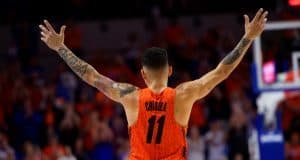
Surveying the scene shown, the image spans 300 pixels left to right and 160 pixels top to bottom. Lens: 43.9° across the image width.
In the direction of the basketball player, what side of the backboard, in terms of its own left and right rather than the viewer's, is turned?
front

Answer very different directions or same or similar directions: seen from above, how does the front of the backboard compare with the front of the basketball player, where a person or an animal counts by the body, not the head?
very different directions

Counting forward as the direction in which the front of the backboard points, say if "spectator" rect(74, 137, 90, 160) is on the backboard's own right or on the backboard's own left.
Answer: on the backboard's own right

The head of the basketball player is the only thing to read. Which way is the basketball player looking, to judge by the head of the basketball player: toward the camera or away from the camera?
away from the camera

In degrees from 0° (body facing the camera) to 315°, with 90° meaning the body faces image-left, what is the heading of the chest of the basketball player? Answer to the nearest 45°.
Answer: approximately 180°

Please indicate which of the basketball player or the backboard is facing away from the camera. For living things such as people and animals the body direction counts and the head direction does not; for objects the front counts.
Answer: the basketball player
